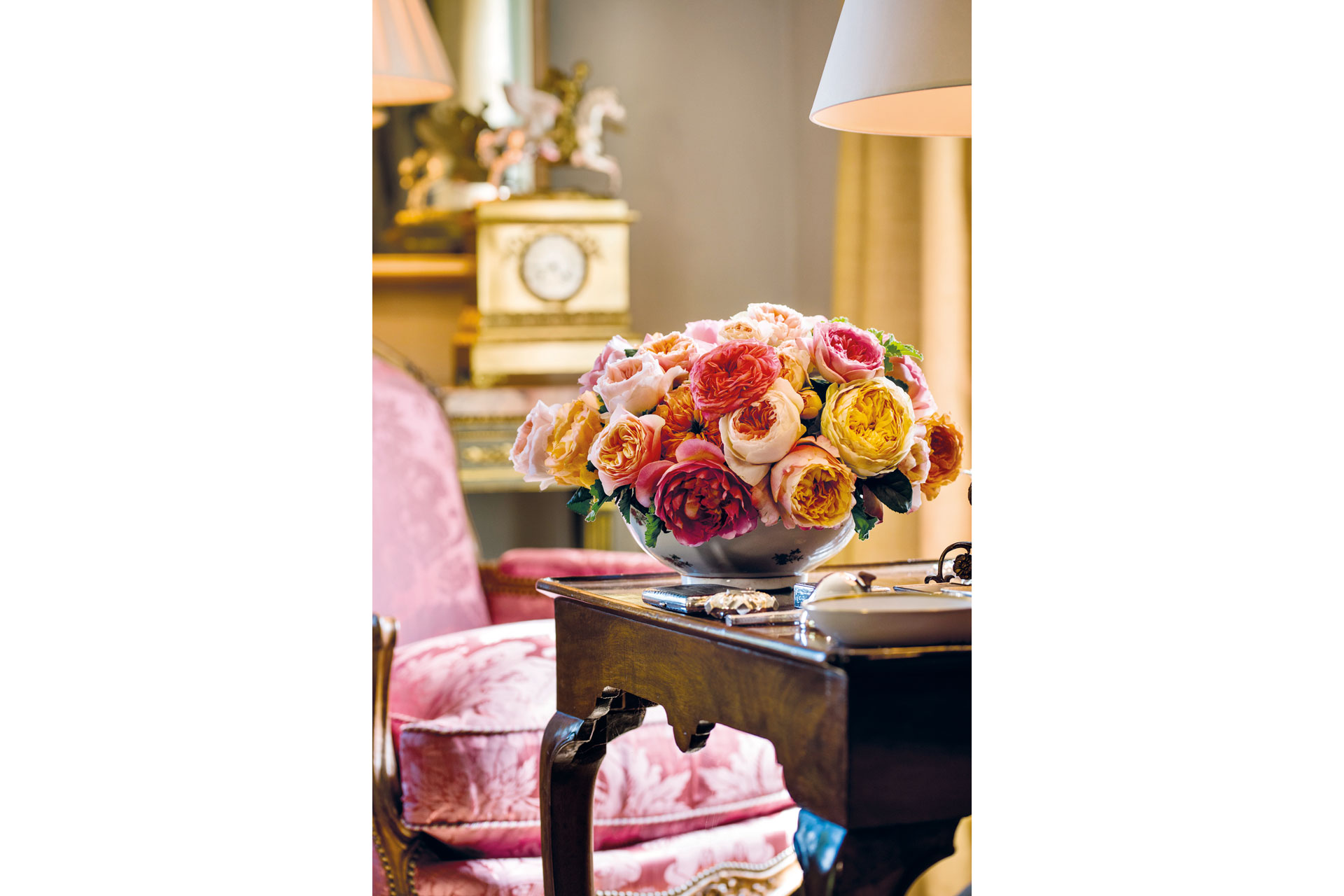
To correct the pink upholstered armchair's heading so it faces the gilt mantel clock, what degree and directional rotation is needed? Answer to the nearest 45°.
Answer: approximately 135° to its left

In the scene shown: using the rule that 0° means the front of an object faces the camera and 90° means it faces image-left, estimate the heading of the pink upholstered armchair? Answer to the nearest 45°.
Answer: approximately 315°

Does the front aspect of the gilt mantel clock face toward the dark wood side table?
yes

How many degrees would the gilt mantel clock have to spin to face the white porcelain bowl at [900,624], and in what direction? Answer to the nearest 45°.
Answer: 0° — it already faces it

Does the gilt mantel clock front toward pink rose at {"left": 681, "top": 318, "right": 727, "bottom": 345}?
yes
